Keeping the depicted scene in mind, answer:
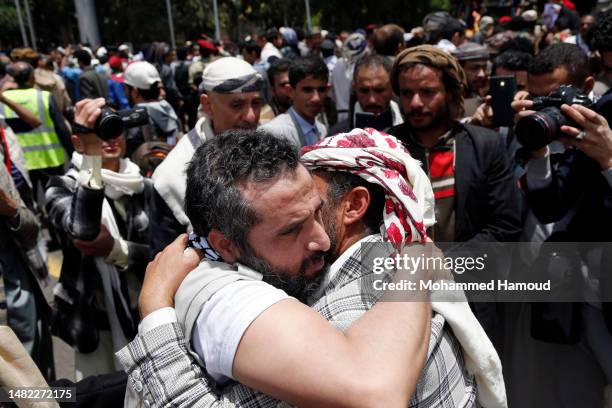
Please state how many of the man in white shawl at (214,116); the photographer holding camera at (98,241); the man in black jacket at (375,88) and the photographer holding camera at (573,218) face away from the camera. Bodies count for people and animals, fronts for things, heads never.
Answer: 0

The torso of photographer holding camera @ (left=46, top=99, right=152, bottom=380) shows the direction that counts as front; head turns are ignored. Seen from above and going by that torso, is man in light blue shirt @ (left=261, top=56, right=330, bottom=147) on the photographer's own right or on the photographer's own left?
on the photographer's own left

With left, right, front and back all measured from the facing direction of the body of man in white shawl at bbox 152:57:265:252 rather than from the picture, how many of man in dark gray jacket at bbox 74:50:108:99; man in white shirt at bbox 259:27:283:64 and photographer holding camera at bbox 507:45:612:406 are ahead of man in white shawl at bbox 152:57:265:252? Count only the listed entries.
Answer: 1

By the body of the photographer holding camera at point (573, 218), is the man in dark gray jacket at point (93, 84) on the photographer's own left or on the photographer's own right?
on the photographer's own right

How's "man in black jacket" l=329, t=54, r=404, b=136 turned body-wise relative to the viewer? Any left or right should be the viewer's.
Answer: facing the viewer

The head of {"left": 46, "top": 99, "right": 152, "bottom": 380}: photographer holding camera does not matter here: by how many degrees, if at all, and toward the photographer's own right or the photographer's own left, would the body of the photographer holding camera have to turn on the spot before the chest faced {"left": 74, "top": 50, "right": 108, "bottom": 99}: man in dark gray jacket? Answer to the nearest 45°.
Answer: approximately 135° to the photographer's own left

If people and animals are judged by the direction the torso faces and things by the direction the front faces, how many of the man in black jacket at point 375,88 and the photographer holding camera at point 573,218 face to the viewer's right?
0

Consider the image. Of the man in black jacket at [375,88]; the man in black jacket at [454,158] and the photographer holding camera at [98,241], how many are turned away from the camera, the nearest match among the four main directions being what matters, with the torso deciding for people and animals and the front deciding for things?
0

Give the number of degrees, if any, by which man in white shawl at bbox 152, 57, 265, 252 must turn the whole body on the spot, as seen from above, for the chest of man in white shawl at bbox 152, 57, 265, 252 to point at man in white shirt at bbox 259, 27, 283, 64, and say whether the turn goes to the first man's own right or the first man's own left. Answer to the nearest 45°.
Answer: approximately 135° to the first man's own left

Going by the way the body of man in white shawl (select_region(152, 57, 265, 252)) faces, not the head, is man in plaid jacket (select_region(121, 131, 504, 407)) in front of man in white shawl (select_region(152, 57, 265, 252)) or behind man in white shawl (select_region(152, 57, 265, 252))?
in front

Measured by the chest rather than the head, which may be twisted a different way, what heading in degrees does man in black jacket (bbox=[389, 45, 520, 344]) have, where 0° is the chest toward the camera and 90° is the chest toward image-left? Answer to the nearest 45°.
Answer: approximately 45°

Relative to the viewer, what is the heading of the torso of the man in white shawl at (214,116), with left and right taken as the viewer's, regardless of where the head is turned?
facing the viewer and to the right of the viewer

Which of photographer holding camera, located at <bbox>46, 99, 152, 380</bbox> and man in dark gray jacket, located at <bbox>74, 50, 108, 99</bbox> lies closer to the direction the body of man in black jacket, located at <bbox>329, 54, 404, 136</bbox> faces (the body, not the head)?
the photographer holding camera

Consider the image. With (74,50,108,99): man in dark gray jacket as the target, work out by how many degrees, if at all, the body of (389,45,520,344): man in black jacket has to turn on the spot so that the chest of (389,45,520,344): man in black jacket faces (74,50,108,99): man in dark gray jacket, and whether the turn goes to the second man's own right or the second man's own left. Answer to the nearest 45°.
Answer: approximately 90° to the second man's own right

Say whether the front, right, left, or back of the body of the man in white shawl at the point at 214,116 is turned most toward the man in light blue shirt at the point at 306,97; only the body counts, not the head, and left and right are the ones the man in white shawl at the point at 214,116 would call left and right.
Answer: left
